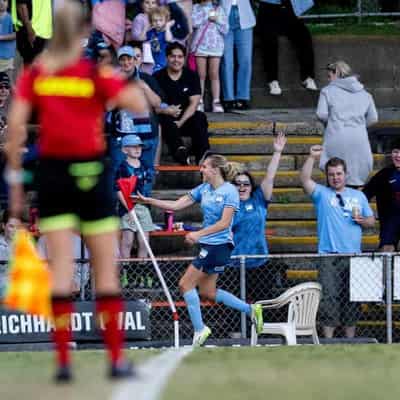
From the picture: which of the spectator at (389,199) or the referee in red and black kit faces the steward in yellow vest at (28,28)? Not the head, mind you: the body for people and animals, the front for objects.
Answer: the referee in red and black kit

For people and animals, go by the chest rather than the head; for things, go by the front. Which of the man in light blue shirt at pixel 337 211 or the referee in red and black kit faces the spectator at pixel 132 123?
the referee in red and black kit

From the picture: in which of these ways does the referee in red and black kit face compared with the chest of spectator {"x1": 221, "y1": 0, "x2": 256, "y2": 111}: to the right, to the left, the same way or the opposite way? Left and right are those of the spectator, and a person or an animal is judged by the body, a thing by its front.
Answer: the opposite way

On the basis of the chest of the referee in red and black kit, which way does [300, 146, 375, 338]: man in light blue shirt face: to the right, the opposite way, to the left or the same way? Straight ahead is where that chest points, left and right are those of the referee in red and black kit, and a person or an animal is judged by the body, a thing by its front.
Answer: the opposite way

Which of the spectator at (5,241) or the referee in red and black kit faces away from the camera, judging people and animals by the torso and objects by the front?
the referee in red and black kit

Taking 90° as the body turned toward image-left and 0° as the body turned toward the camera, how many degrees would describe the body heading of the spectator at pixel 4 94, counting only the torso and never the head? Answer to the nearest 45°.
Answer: approximately 0°

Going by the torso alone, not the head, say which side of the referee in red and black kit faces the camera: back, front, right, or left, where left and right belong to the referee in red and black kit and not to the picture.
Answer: back
